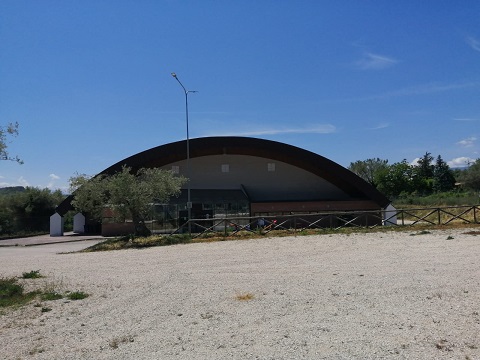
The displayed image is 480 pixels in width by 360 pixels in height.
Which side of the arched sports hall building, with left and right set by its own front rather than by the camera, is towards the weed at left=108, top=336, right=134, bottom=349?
front

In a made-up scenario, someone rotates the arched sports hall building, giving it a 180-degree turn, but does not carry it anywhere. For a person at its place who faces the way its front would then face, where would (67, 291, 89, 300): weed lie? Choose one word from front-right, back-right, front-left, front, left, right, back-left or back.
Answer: back

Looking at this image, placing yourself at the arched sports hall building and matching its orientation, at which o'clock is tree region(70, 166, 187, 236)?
The tree is roughly at 1 o'clock from the arched sports hall building.

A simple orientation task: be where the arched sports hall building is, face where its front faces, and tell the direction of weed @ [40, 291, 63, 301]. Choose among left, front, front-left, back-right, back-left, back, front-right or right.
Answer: front

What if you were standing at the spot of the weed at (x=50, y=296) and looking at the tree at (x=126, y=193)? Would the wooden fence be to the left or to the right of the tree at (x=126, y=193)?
right

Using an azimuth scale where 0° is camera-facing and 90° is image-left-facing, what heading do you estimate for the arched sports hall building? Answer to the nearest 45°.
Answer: approximately 0°

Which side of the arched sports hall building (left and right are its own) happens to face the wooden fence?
front
